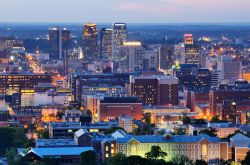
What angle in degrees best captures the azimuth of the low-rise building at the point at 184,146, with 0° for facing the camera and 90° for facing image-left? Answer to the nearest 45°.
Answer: approximately 0°

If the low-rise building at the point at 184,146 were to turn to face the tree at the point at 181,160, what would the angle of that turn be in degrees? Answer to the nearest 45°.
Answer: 0° — it already faces it

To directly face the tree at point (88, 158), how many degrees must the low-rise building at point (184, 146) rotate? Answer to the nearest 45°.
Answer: approximately 45° to its right
